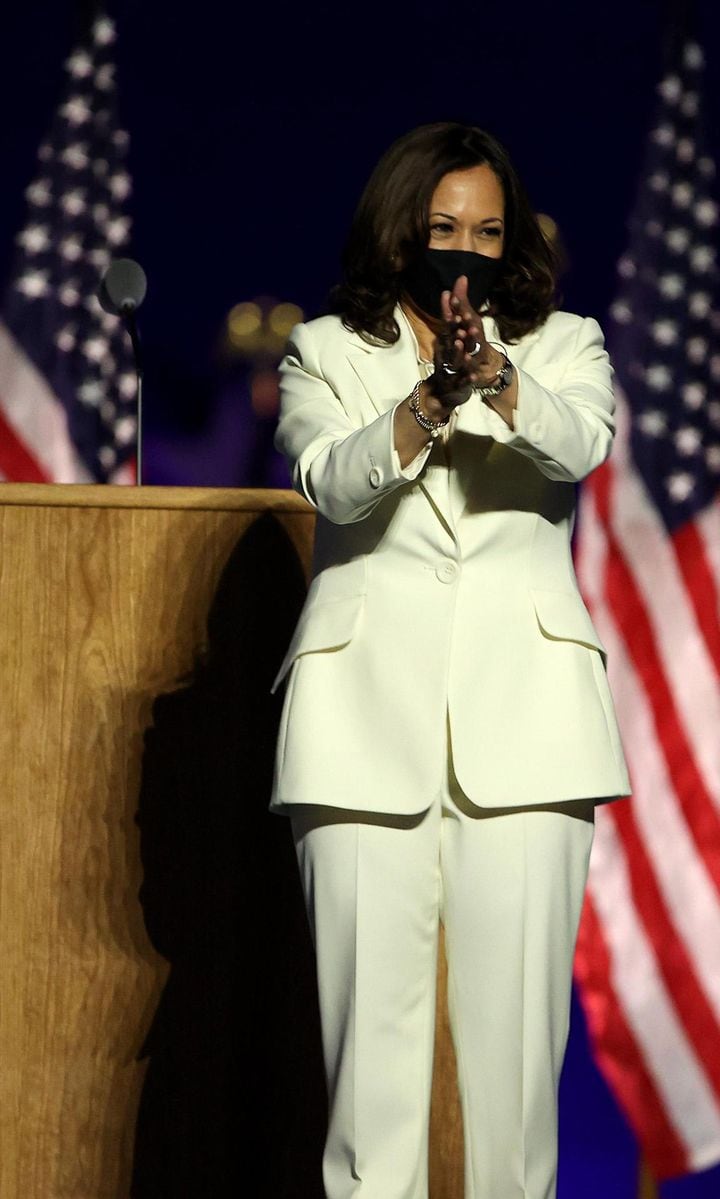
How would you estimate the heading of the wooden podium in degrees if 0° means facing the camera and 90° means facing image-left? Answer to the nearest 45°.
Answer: approximately 0°

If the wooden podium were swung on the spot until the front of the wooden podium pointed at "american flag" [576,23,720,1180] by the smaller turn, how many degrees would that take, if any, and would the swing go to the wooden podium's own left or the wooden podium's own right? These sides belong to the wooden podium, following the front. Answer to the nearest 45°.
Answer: approximately 135° to the wooden podium's own left

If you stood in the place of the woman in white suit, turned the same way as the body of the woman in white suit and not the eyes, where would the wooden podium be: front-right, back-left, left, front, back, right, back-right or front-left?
back-right

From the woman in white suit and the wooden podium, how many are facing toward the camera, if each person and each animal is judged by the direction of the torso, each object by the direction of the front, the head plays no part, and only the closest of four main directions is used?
2

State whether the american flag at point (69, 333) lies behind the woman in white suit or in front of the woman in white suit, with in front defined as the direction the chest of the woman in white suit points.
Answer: behind
